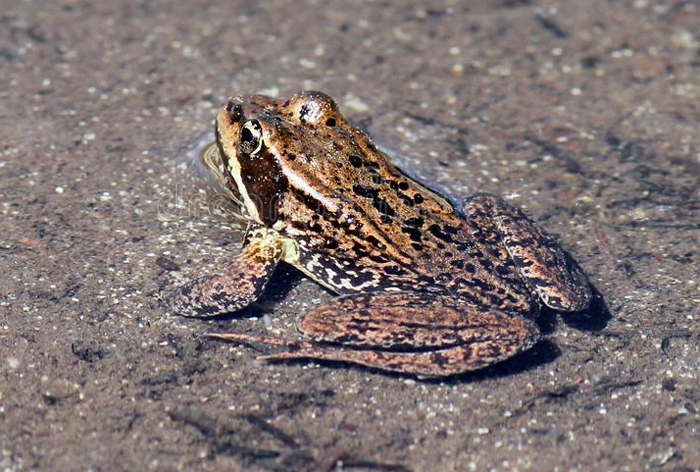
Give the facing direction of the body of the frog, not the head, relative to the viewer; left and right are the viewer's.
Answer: facing away from the viewer and to the left of the viewer
